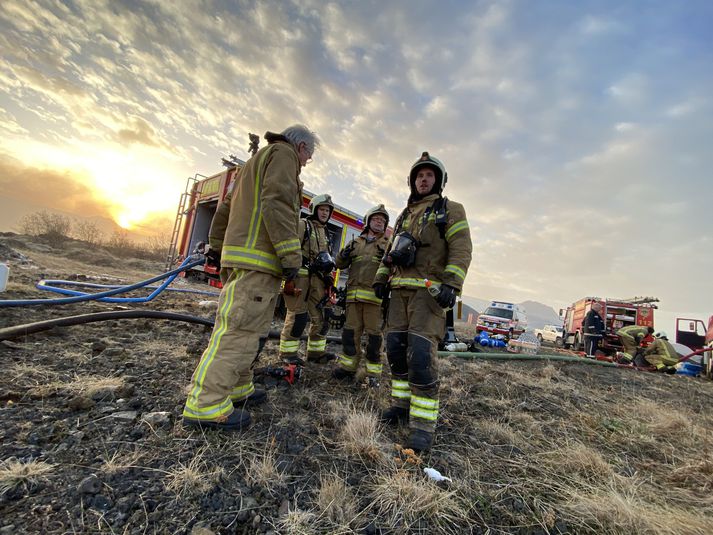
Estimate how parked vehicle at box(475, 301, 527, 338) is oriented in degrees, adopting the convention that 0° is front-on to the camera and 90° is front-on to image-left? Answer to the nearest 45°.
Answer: approximately 45°

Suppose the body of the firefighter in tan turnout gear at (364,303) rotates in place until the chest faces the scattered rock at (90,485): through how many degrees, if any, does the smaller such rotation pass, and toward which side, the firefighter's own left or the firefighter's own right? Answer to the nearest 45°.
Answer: approximately 45° to the firefighter's own right

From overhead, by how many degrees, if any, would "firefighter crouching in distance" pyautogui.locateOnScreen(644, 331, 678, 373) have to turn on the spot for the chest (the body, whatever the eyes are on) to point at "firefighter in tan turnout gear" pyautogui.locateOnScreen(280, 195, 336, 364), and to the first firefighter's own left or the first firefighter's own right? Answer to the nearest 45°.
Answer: approximately 90° to the first firefighter's own left

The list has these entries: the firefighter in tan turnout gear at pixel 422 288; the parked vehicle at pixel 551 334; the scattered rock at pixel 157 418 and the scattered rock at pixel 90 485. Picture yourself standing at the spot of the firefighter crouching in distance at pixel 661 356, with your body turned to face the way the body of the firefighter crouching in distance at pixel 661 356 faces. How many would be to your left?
3

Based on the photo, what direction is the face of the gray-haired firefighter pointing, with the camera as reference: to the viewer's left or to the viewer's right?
to the viewer's right

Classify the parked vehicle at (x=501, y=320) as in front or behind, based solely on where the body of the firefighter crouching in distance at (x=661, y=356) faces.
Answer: in front

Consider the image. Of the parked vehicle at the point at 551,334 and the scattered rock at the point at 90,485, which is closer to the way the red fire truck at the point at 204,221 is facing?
the parked vehicle

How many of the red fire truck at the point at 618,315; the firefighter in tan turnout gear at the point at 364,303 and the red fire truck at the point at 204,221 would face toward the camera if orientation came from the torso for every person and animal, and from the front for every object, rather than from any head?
1

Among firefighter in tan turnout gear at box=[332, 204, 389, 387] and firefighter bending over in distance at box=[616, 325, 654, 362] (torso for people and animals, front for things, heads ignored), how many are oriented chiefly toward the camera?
1

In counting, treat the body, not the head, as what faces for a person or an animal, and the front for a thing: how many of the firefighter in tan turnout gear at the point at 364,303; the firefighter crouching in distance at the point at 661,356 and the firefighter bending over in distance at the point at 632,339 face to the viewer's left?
1

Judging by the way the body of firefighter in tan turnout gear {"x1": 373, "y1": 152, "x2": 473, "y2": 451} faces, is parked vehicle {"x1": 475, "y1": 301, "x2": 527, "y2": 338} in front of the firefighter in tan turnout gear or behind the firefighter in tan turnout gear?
behind

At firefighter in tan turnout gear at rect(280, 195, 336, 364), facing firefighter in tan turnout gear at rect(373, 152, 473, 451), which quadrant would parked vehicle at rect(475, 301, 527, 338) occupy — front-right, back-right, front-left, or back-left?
back-left

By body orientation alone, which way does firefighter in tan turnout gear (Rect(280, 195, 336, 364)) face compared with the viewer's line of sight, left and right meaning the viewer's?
facing the viewer and to the right of the viewer

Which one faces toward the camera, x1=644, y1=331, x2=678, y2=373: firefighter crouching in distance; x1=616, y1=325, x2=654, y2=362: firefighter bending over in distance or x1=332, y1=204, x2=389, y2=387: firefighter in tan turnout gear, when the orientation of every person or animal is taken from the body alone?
the firefighter in tan turnout gear
